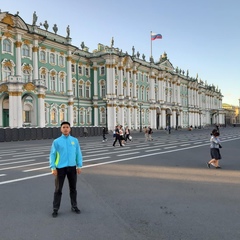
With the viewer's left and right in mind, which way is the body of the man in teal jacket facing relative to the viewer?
facing the viewer

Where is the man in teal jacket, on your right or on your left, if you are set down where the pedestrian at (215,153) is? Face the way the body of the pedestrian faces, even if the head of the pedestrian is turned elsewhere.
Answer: on your right

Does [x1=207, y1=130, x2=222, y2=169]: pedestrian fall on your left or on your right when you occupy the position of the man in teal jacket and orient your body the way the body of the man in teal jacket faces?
on your left
